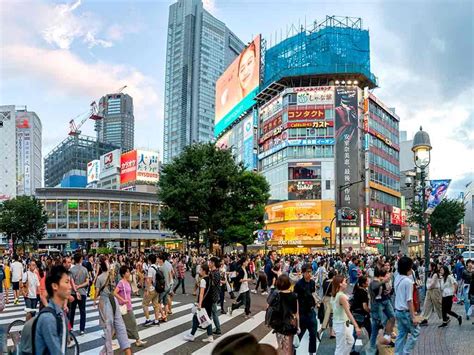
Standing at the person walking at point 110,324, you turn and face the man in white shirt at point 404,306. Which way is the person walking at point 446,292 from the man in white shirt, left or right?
left

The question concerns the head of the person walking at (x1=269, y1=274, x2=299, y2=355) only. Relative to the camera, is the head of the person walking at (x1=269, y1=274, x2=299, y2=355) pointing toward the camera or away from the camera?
away from the camera

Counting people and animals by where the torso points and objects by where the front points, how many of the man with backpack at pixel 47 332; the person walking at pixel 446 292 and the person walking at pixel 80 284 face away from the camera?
1

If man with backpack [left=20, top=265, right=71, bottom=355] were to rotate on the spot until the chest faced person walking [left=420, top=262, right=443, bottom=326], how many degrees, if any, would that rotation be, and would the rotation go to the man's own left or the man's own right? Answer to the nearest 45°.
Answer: approximately 45° to the man's own left

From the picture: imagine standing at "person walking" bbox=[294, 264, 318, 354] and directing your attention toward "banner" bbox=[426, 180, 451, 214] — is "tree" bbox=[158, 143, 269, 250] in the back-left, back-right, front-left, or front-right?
front-left

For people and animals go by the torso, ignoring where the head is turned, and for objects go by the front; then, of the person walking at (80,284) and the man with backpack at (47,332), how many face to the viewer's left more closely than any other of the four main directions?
0
